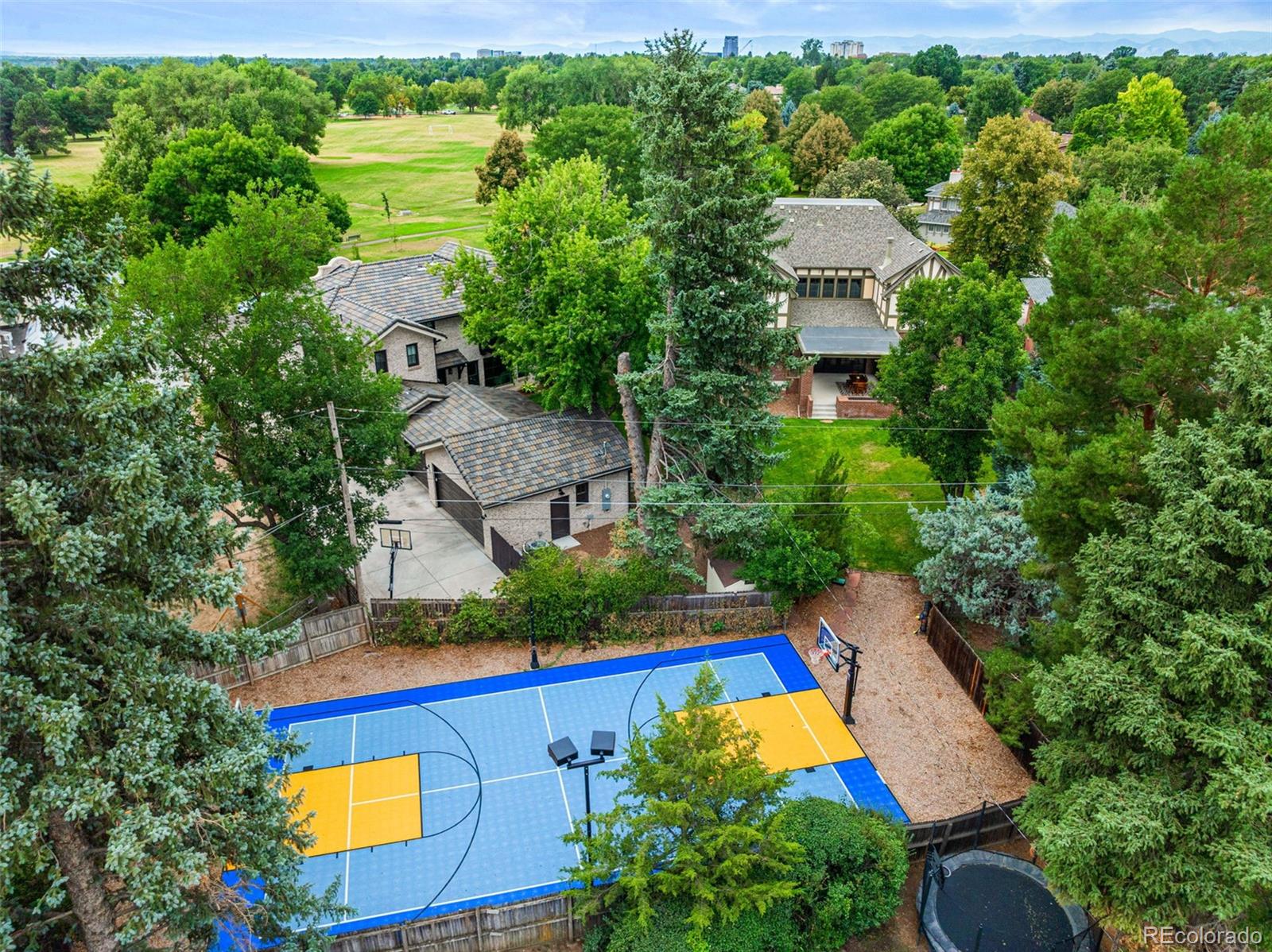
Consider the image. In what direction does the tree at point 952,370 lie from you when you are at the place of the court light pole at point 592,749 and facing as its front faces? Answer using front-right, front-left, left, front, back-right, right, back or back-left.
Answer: front-right

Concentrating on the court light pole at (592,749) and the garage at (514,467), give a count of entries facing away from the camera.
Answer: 1

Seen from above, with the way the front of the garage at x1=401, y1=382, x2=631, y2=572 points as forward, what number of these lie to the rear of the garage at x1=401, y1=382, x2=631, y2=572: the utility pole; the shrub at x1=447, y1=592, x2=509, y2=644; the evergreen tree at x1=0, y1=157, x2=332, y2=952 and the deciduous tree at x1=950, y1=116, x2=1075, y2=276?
1

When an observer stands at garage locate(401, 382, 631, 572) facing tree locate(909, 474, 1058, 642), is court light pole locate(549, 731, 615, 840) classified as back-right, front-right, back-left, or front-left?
front-right

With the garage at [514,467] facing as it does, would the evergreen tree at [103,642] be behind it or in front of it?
in front

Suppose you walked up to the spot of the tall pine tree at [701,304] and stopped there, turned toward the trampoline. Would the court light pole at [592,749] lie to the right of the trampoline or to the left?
right

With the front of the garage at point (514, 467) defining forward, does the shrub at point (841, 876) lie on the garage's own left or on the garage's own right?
on the garage's own left

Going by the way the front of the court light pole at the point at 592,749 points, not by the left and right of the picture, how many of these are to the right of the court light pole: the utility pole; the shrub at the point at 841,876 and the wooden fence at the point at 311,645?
1

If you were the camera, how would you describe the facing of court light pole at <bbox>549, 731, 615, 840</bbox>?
facing away from the viewer

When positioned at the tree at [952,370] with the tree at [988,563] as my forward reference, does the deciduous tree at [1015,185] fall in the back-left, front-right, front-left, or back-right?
back-left

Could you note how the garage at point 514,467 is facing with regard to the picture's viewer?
facing the viewer and to the left of the viewer

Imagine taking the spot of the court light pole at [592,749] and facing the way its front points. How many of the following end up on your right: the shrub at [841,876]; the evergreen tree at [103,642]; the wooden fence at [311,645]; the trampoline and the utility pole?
2

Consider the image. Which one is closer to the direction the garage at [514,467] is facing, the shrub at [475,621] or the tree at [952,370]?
the shrub

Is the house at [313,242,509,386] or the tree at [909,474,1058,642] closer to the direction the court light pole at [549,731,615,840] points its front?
the house
